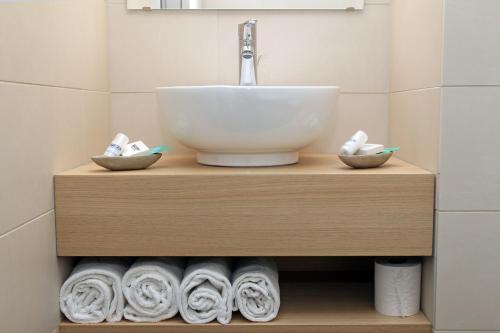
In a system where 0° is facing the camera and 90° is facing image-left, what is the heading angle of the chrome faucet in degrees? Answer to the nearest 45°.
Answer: approximately 0°

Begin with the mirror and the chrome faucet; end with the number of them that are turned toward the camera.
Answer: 2

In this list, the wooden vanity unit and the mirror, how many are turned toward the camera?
2

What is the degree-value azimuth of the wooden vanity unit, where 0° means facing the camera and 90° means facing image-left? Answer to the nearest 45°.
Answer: approximately 0°
